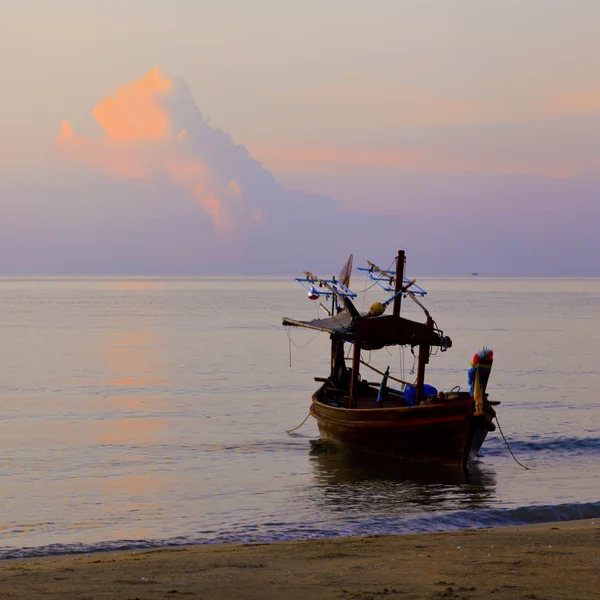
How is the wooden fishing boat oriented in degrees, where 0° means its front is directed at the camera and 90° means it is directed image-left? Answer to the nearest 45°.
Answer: approximately 315°
